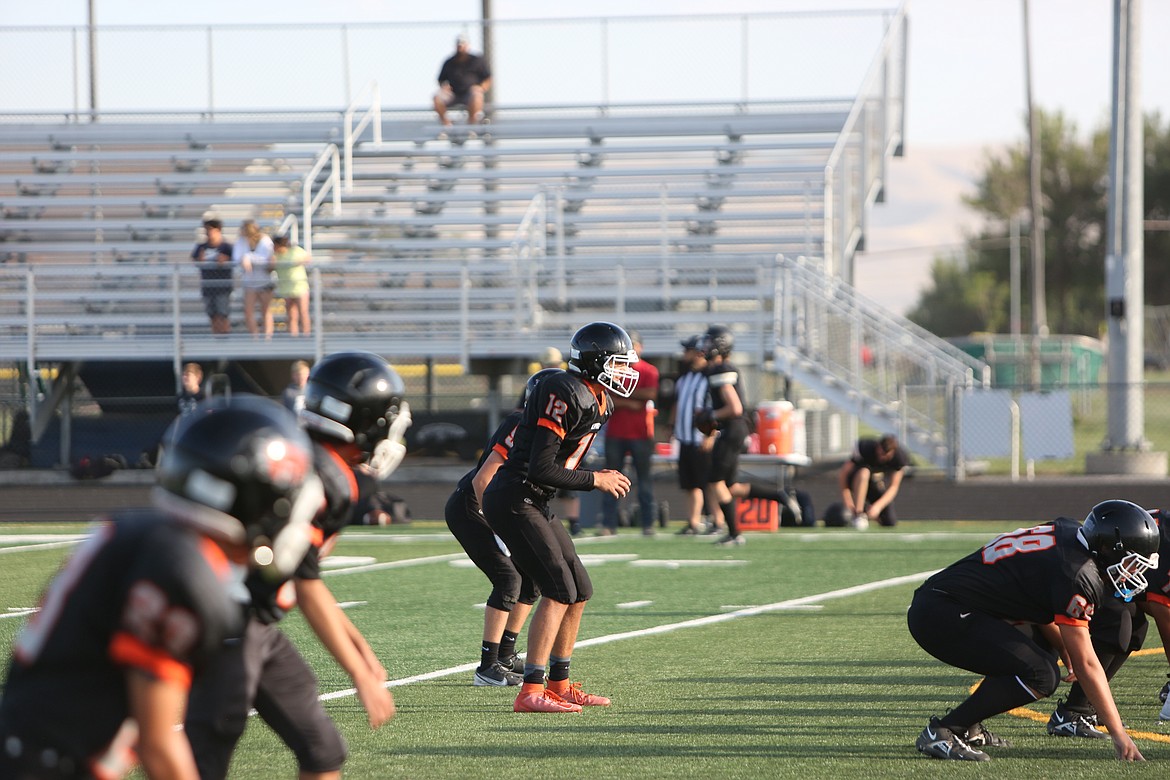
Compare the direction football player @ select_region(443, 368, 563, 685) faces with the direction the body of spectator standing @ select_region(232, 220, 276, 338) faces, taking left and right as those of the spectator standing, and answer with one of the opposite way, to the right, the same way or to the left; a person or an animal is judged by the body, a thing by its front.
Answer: to the left

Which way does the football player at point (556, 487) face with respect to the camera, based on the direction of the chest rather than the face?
to the viewer's right

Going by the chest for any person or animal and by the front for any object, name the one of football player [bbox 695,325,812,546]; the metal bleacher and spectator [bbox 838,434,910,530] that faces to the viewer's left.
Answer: the football player

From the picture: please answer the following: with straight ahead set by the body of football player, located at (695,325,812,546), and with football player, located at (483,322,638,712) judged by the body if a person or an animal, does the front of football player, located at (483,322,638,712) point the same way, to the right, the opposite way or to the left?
the opposite way

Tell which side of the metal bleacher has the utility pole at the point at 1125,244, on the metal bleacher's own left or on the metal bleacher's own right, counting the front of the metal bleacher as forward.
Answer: on the metal bleacher's own left

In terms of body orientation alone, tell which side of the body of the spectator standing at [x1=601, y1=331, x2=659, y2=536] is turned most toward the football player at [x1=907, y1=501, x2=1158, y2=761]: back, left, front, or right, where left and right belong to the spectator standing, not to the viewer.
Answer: front

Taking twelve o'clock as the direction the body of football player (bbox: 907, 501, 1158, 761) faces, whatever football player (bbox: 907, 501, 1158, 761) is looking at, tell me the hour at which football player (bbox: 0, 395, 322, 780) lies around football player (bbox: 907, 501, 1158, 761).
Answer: football player (bbox: 0, 395, 322, 780) is roughly at 4 o'clock from football player (bbox: 907, 501, 1158, 761).

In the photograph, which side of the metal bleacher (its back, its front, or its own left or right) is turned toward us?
front

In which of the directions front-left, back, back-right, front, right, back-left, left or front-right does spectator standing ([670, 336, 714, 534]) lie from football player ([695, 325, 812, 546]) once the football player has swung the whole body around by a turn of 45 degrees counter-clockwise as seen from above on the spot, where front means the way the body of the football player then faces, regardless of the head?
right

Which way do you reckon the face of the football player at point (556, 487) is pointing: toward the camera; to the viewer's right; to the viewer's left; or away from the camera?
to the viewer's right

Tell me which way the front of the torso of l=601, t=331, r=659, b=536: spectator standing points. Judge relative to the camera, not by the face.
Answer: toward the camera

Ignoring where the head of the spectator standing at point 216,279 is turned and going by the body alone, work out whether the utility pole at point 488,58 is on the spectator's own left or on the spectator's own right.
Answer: on the spectator's own left

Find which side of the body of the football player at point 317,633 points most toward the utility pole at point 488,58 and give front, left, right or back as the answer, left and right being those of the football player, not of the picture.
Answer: left

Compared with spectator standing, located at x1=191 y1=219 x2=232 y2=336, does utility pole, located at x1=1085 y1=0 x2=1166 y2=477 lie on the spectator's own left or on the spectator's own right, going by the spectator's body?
on the spectator's own left

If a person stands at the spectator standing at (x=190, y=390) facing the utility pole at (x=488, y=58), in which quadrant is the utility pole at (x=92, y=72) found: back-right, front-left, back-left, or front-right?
front-left

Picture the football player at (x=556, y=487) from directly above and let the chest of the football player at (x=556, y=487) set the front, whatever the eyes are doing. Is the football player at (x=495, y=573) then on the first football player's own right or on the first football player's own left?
on the first football player's own left

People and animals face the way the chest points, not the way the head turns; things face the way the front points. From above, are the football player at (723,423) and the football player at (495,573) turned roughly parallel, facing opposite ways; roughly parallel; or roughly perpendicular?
roughly parallel, facing opposite ways

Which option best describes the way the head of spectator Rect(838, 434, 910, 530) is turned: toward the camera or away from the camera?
toward the camera

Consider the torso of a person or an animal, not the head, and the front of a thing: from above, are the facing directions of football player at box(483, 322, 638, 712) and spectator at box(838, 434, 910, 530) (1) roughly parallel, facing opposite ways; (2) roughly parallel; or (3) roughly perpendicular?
roughly perpendicular

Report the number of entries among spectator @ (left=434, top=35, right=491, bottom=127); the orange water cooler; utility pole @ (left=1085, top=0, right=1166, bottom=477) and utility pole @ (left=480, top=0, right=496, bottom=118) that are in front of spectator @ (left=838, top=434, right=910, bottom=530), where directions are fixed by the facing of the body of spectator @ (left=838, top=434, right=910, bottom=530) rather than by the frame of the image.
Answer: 0

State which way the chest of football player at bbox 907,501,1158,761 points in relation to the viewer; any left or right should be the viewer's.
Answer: facing to the right of the viewer

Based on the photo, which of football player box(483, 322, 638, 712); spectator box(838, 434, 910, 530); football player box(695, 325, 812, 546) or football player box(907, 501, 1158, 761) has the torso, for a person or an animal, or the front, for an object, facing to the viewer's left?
football player box(695, 325, 812, 546)

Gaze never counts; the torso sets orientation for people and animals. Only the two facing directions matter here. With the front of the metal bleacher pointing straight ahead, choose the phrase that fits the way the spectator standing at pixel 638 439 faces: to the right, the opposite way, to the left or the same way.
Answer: the same way

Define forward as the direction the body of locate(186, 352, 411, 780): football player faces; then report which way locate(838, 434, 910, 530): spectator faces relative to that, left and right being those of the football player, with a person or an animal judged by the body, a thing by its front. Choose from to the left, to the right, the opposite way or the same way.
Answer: to the right

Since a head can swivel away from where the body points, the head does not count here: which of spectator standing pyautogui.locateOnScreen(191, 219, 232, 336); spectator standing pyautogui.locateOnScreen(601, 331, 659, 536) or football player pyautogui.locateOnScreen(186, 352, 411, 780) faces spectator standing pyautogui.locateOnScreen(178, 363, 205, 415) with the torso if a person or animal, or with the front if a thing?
spectator standing pyautogui.locateOnScreen(191, 219, 232, 336)

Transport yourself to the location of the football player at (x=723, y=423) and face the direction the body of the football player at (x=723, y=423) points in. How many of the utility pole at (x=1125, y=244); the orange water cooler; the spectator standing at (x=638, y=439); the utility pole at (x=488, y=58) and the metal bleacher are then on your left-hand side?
0
